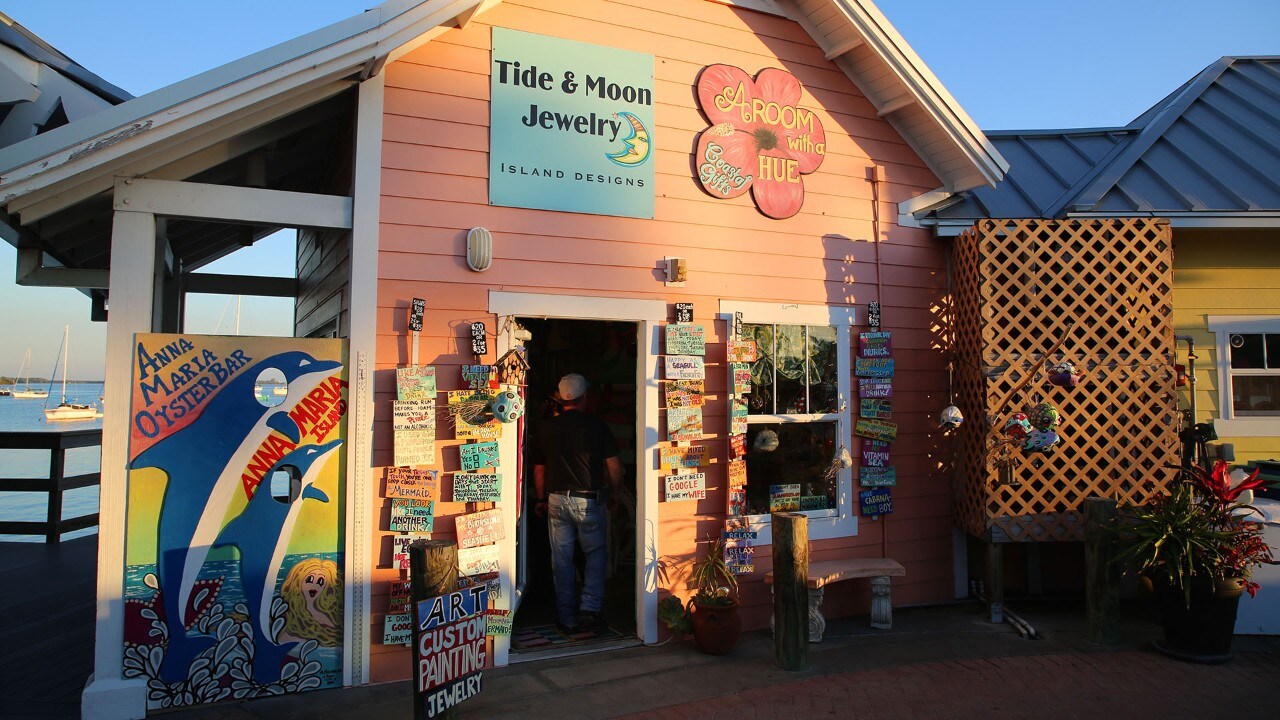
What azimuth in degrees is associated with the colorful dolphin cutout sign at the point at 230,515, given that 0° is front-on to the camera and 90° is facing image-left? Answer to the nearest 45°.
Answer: approximately 0°

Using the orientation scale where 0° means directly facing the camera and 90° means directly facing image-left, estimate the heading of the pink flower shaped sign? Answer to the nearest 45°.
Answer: approximately 0°

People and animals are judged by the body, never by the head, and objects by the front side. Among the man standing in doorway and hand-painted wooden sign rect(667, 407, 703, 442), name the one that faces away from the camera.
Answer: the man standing in doorway
